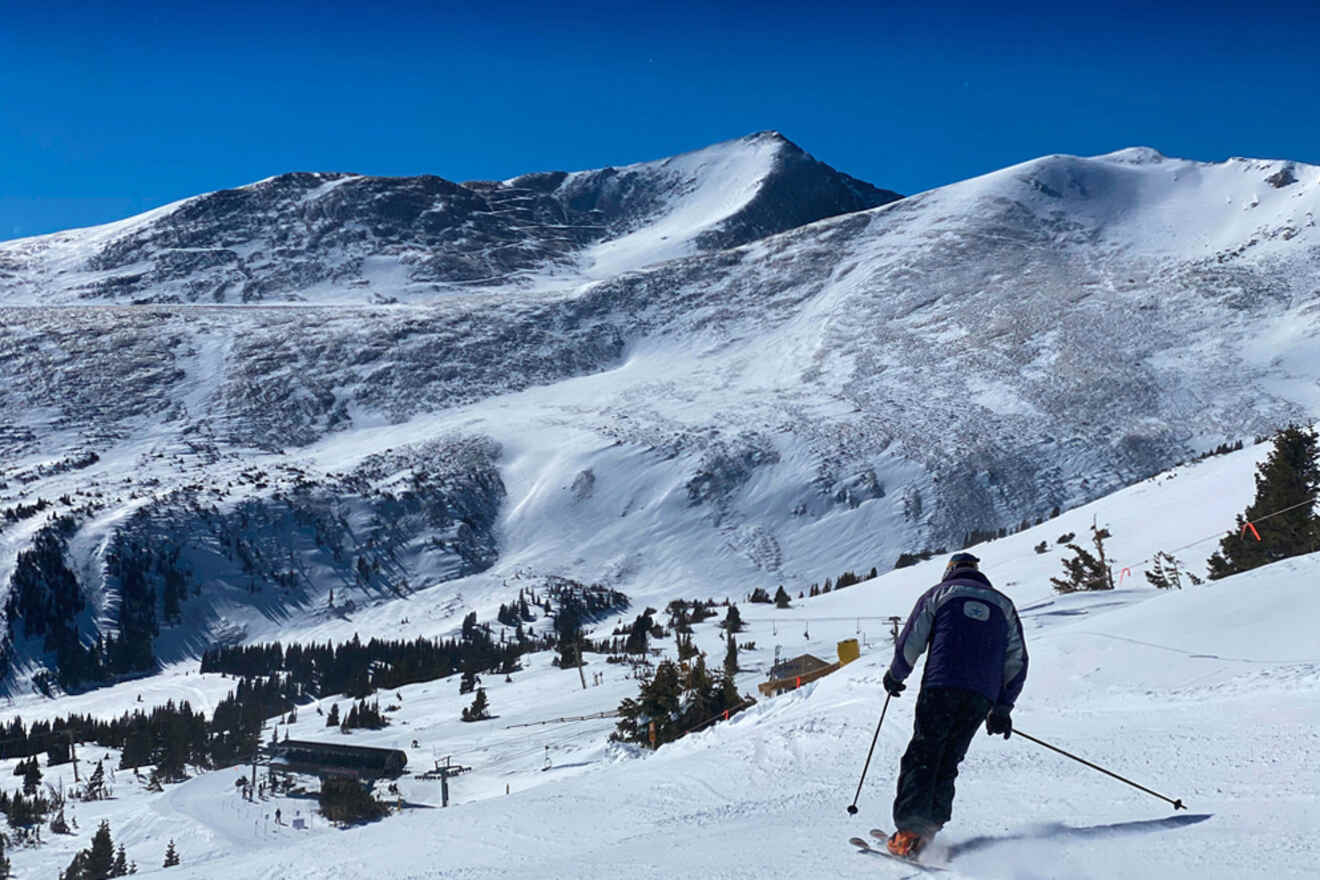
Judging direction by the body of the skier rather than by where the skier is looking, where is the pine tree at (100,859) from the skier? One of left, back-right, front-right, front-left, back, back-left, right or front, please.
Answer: front-left

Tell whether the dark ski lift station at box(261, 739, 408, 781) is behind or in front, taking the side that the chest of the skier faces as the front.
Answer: in front

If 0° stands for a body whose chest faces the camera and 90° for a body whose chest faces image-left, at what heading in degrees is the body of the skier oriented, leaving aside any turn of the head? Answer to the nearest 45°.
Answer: approximately 180°

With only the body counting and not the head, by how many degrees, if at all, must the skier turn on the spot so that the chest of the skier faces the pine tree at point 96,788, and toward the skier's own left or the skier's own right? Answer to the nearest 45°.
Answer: approximately 45° to the skier's own left

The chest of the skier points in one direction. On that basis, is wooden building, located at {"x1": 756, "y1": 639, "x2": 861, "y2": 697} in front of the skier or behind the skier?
in front

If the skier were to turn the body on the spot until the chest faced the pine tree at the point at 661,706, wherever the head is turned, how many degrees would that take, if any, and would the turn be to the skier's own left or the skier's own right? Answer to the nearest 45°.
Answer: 0° — they already face it

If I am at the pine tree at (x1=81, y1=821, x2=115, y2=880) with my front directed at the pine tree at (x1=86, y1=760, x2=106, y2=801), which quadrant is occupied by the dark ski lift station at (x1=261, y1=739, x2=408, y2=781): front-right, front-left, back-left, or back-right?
front-right
